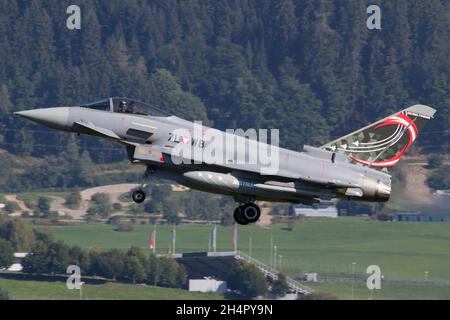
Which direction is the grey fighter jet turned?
to the viewer's left
